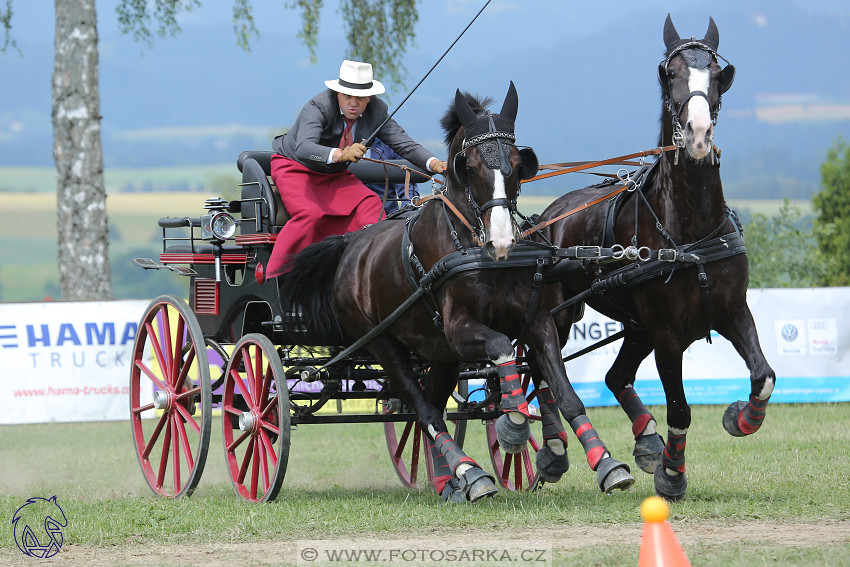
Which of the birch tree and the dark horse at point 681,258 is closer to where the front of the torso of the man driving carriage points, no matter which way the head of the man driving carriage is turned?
the dark horse

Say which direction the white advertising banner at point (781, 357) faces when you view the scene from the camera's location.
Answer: facing the viewer

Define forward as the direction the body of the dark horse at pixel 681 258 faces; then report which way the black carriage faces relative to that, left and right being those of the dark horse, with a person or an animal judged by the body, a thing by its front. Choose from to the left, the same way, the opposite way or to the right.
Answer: the same way

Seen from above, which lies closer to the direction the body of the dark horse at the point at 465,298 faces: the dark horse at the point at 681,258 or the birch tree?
the dark horse

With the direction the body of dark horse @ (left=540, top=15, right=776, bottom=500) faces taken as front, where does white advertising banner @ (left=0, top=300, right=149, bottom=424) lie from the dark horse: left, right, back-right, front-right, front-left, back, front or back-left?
back

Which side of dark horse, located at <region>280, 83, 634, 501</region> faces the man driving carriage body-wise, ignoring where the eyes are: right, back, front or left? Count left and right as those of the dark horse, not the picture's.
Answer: back

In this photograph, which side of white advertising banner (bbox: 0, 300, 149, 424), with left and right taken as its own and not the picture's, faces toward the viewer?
front

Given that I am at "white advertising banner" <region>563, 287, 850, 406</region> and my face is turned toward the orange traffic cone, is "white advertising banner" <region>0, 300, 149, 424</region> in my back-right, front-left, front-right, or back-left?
front-right

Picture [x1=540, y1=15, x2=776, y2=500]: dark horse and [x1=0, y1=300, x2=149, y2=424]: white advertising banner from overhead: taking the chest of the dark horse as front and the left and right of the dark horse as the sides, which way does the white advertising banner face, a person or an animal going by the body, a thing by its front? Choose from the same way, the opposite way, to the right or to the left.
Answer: the same way

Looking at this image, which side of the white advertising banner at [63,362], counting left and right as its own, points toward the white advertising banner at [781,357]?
left

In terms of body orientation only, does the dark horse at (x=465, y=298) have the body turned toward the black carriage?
no

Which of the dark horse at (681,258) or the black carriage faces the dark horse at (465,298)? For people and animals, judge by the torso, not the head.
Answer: the black carriage

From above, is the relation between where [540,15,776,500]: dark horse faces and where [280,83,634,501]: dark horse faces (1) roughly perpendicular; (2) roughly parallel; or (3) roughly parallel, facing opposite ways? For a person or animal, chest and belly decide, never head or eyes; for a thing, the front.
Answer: roughly parallel

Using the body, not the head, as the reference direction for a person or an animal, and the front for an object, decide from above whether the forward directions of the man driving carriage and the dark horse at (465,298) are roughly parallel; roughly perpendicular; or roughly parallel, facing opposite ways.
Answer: roughly parallel

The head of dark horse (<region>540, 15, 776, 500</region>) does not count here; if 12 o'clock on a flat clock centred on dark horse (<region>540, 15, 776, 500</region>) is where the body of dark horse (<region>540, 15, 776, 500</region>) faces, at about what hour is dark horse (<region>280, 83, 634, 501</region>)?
dark horse (<region>280, 83, 634, 501</region>) is roughly at 4 o'clock from dark horse (<region>540, 15, 776, 500</region>).

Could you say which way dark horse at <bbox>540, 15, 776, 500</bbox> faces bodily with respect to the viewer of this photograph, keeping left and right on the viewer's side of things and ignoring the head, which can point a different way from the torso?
facing the viewer and to the right of the viewer

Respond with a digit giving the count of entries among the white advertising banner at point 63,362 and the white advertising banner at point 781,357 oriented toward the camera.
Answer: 2

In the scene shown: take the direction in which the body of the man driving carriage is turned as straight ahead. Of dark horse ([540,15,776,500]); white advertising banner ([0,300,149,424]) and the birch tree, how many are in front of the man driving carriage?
1
